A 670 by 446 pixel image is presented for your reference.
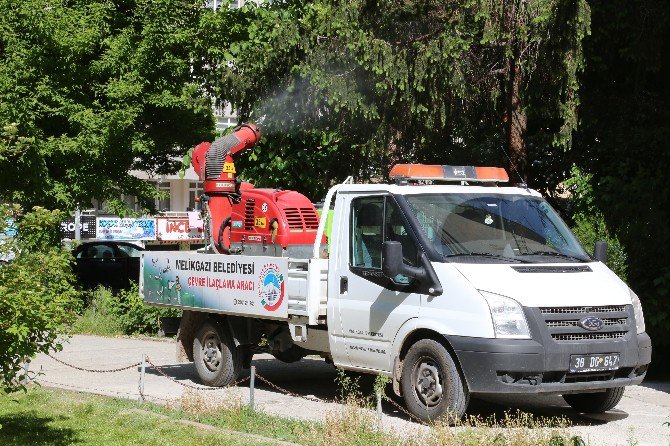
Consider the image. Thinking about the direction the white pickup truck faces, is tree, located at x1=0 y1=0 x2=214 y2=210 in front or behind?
behind

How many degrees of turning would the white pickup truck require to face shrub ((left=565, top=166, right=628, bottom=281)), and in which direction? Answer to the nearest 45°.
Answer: approximately 90° to its left

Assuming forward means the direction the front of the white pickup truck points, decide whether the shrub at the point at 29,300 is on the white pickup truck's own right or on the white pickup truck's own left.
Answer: on the white pickup truck's own right

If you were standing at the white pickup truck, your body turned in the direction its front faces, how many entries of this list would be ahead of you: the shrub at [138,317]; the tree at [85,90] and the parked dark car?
0

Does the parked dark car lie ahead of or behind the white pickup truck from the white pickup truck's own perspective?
behind

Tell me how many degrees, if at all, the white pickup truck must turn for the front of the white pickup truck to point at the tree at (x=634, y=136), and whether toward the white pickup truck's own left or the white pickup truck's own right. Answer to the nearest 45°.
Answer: approximately 90° to the white pickup truck's own left

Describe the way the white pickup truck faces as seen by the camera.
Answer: facing the viewer and to the right of the viewer
